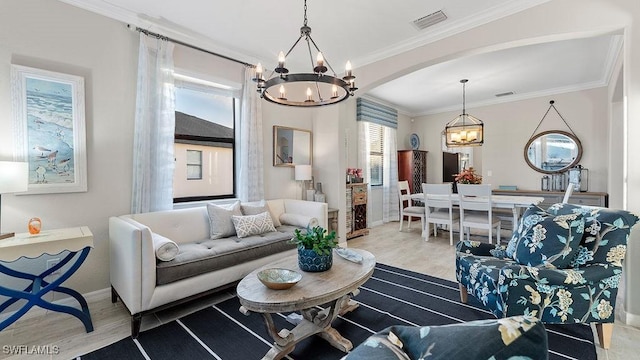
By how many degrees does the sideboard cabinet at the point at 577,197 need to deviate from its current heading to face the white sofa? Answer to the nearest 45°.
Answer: approximately 45° to its right

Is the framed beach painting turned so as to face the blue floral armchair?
yes

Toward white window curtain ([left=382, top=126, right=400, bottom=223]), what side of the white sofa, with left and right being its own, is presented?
left

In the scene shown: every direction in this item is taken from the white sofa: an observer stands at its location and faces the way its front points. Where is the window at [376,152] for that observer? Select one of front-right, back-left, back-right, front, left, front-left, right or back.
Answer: left

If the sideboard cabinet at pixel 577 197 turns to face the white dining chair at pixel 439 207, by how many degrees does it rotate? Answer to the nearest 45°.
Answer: approximately 45° to its right

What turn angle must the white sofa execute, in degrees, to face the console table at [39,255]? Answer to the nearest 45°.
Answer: approximately 135° to its right

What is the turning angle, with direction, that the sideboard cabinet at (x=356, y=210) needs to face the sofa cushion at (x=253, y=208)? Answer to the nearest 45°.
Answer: approximately 90° to its right

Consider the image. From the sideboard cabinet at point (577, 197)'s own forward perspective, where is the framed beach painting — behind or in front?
in front

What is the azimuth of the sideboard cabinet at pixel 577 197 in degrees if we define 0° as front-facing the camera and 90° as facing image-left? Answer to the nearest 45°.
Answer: approximately 0°

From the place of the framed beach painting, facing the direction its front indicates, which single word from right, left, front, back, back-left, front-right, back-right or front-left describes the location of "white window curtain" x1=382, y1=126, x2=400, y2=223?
front-left

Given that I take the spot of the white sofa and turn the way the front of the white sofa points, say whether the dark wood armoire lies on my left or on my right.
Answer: on my left

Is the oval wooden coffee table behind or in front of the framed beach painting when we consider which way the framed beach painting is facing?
in front

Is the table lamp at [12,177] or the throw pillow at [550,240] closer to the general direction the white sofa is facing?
the throw pillow

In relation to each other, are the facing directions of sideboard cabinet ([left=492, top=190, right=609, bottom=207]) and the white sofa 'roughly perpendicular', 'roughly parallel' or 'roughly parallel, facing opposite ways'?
roughly perpendicular
